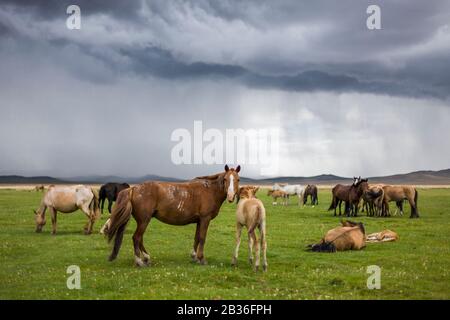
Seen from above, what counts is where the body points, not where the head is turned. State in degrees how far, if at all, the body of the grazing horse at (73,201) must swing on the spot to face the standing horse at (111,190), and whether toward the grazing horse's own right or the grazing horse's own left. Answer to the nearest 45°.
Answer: approximately 90° to the grazing horse's own right

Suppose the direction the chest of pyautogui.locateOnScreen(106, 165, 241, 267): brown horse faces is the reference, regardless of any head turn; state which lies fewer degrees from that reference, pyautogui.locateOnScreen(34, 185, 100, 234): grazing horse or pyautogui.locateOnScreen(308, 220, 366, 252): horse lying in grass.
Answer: the horse lying in grass

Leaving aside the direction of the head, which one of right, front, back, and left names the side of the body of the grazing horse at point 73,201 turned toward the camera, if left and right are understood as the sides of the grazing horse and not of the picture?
left

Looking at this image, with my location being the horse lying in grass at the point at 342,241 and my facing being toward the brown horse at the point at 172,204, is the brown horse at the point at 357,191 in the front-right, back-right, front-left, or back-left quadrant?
back-right

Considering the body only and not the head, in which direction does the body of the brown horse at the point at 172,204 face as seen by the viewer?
to the viewer's right

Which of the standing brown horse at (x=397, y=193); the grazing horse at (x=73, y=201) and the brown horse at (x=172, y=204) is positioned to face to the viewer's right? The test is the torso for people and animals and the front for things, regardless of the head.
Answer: the brown horse at (x=172, y=204)

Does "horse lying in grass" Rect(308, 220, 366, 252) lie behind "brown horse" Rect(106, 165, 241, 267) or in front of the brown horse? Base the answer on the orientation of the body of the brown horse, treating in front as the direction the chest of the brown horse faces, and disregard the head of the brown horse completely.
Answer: in front

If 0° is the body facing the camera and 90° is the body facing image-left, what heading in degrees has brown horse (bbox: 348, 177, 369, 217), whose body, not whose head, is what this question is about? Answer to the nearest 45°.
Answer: approximately 315°

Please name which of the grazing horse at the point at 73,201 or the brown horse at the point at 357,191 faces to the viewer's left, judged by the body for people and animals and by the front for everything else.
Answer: the grazing horse

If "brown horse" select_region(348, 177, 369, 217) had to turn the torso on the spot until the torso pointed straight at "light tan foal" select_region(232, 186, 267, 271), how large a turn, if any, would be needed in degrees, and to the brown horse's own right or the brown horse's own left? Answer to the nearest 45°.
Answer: approximately 45° to the brown horse's own right

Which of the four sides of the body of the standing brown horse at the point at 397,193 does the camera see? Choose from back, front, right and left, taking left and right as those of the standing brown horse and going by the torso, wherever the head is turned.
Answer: left

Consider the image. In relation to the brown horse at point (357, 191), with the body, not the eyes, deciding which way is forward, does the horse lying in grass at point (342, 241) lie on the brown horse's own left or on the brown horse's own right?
on the brown horse's own right

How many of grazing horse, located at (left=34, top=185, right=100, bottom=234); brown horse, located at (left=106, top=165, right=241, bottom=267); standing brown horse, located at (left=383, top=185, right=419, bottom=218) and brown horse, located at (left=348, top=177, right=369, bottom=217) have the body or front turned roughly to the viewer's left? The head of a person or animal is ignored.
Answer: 2
